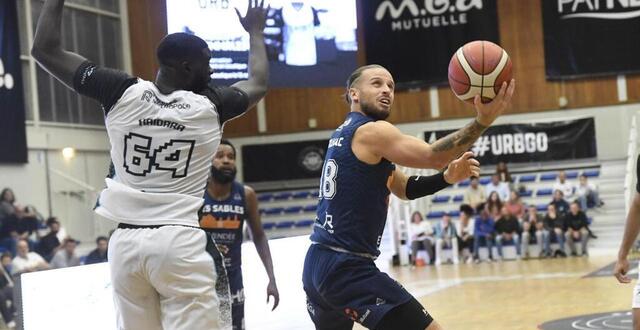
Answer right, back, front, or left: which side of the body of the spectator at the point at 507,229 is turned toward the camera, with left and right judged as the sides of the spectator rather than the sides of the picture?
front

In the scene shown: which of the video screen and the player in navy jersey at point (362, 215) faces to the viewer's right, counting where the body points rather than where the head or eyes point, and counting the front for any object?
the player in navy jersey

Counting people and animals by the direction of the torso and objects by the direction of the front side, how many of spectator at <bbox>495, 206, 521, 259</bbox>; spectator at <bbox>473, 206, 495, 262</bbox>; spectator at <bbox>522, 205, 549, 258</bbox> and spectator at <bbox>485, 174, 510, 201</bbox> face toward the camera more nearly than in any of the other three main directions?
4

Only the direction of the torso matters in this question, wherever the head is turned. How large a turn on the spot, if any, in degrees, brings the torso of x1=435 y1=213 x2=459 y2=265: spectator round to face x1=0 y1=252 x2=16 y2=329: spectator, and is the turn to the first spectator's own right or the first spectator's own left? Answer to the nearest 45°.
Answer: approximately 45° to the first spectator's own right

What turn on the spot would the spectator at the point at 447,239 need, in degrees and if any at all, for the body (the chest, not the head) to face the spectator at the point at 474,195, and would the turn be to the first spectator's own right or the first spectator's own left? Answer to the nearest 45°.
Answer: approximately 135° to the first spectator's own left

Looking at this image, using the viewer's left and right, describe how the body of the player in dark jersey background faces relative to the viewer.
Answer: facing the viewer

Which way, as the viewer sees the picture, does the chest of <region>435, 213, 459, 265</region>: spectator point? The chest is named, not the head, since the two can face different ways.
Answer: toward the camera

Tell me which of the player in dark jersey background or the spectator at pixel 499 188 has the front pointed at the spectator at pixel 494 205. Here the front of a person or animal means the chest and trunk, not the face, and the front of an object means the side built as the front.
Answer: the spectator at pixel 499 188

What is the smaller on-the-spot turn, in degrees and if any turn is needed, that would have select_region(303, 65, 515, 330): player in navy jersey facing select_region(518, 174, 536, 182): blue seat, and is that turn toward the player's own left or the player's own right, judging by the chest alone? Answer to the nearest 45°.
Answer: approximately 90° to the player's own left

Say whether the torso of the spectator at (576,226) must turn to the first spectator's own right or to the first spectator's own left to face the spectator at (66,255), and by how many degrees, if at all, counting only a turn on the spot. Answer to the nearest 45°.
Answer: approximately 45° to the first spectator's own right

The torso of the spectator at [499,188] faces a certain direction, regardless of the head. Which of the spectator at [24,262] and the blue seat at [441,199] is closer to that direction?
the spectator

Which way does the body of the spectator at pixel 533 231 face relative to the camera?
toward the camera

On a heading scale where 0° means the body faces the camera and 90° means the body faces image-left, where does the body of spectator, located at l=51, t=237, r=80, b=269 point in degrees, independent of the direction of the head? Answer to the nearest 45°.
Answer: approximately 315°

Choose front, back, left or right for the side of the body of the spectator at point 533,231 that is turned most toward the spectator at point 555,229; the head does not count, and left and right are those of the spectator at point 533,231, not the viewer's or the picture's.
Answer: left

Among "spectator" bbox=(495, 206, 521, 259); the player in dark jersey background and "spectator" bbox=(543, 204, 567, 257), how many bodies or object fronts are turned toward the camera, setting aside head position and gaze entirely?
3

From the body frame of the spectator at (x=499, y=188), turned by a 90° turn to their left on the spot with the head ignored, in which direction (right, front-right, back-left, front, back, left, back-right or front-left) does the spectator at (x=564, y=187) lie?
front
